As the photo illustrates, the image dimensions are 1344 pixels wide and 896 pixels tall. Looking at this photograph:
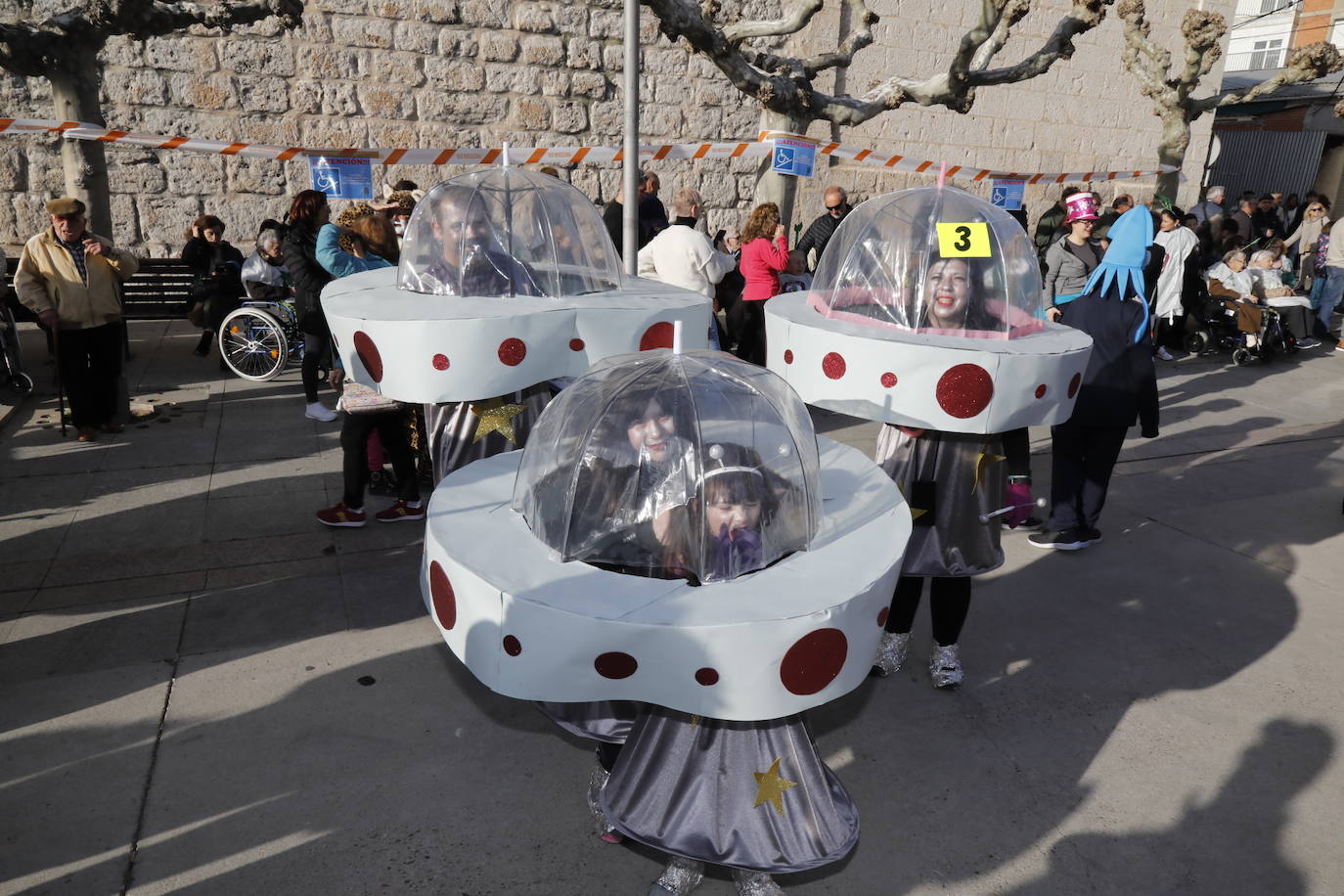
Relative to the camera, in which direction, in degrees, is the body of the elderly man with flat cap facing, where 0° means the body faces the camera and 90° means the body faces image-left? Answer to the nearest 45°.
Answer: approximately 0°

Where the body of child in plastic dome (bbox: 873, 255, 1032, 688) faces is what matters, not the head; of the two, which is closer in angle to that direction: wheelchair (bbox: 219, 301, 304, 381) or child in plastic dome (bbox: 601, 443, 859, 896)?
the child in plastic dome

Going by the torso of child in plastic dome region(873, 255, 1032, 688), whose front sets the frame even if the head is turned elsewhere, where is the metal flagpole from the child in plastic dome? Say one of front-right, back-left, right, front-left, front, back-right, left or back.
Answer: back-right

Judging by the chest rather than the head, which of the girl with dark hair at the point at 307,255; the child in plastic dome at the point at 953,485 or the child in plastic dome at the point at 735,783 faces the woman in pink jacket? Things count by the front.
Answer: the girl with dark hair

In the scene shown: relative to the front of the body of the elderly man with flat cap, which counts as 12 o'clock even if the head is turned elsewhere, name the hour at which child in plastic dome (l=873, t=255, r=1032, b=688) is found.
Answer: The child in plastic dome is roughly at 11 o'clock from the elderly man with flat cap.

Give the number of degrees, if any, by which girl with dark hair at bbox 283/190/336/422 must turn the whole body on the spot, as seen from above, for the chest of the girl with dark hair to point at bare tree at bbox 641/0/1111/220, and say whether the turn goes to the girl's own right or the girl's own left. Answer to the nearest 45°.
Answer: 0° — they already face it

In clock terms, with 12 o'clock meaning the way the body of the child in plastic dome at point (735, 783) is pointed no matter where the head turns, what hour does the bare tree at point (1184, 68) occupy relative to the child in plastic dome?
The bare tree is roughly at 7 o'clock from the child in plastic dome.

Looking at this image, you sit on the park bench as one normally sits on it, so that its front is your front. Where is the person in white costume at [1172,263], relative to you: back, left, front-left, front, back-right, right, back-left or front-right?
front-left

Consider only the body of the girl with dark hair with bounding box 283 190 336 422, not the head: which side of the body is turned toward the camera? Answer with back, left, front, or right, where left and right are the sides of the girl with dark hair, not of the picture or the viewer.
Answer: right

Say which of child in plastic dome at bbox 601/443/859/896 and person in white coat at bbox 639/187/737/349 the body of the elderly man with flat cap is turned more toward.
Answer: the child in plastic dome

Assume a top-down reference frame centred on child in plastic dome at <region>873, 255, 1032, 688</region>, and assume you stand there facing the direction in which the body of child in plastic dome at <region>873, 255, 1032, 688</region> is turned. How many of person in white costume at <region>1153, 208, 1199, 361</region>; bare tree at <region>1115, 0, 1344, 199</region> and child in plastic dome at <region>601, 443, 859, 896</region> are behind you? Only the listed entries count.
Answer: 2
